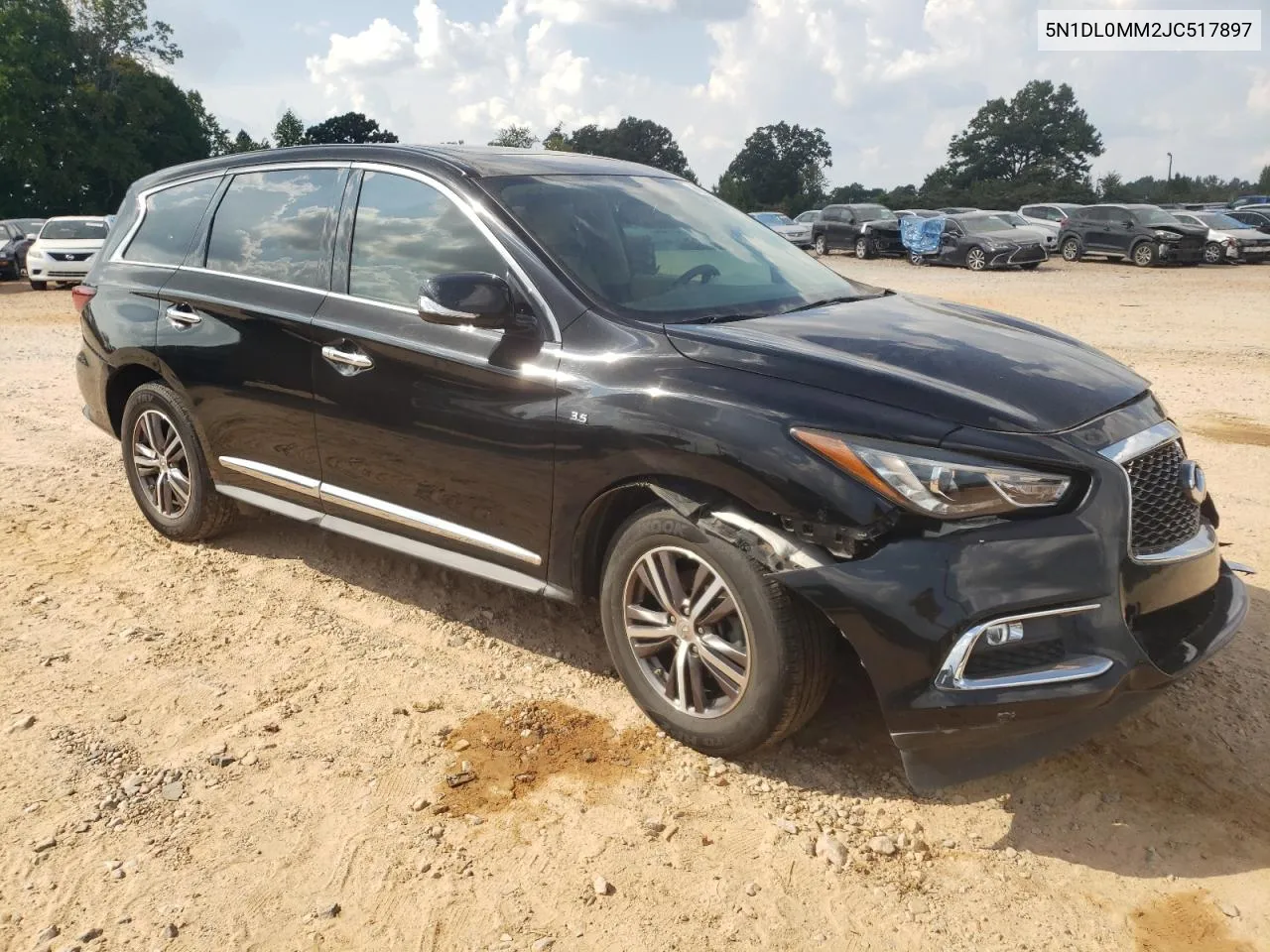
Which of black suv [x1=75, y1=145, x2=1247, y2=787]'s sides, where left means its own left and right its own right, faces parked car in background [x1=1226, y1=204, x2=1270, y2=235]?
left

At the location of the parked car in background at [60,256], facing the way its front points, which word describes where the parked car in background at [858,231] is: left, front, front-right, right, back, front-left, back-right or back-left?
left

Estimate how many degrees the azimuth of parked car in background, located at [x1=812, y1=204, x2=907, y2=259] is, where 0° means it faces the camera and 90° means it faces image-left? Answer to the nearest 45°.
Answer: approximately 315°

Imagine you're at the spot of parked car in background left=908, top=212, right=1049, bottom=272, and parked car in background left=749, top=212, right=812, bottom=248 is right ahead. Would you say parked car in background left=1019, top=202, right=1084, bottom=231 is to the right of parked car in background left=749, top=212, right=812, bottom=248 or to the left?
right

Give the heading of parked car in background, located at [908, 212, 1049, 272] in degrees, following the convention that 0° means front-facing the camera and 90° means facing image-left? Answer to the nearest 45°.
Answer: approximately 315°

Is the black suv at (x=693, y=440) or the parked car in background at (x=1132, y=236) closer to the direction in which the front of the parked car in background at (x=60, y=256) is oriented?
the black suv

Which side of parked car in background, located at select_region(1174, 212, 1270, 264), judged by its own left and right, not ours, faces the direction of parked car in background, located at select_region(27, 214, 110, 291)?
right
